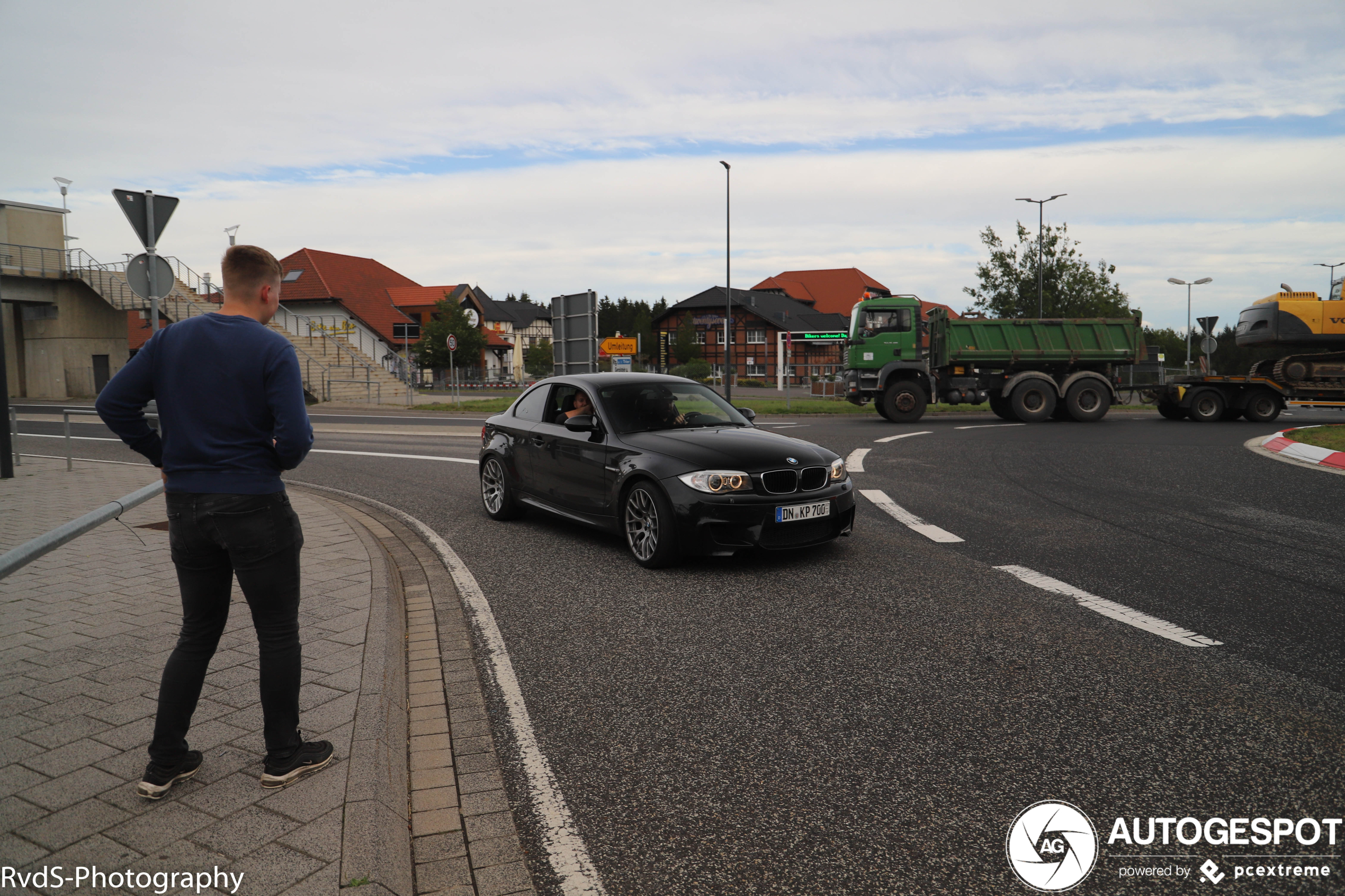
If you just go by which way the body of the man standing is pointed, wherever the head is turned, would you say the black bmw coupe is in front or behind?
in front

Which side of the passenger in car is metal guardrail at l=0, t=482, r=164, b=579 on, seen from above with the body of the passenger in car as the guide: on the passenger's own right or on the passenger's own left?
on the passenger's own right

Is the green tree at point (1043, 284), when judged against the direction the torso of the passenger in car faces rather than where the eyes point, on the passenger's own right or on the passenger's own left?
on the passenger's own left

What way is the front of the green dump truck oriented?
to the viewer's left

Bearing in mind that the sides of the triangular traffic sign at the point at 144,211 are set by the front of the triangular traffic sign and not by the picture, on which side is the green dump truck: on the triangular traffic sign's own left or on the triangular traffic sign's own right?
on the triangular traffic sign's own right

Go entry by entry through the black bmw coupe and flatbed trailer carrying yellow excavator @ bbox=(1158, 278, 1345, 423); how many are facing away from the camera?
0

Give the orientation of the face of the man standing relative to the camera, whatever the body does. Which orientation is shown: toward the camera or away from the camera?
away from the camera

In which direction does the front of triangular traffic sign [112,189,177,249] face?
away from the camera

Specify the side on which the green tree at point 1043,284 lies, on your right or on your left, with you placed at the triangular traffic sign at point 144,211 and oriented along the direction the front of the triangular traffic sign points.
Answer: on your right

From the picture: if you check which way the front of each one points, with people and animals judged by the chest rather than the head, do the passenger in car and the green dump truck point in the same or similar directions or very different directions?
very different directions
